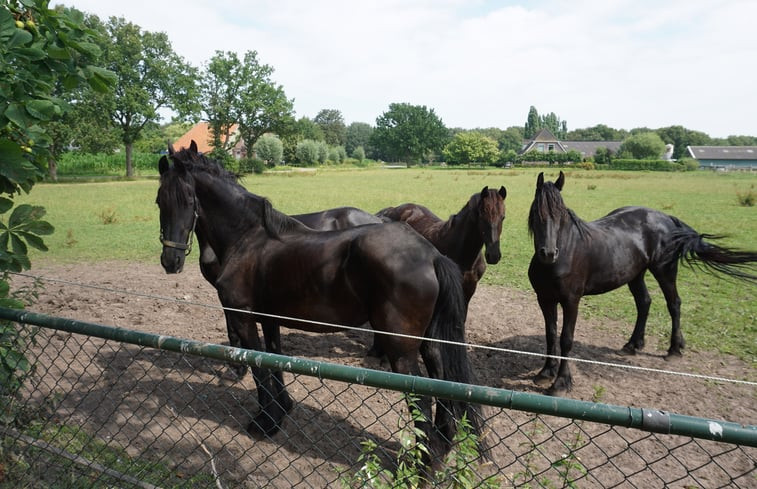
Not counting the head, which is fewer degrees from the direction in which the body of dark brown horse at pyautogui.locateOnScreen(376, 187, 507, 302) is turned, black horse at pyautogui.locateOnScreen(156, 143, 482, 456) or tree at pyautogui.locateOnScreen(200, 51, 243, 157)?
the black horse

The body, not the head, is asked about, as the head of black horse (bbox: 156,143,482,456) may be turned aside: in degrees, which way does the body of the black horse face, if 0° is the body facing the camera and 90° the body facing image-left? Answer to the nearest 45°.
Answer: approximately 90°

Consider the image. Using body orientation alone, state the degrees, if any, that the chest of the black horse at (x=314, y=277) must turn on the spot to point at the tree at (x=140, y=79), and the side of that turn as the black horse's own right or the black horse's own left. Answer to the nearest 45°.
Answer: approximately 90° to the black horse's own right

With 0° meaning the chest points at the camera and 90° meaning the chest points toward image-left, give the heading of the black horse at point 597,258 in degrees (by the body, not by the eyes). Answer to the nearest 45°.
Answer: approximately 45°

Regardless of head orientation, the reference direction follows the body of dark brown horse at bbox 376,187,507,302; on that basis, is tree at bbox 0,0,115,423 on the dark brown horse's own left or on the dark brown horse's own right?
on the dark brown horse's own right

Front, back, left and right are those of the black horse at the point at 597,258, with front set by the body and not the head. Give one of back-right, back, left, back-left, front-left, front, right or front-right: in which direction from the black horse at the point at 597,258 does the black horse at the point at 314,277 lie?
front

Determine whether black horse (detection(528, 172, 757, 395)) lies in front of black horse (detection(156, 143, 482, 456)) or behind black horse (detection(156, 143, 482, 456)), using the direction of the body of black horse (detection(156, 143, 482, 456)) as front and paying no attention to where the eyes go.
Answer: behind

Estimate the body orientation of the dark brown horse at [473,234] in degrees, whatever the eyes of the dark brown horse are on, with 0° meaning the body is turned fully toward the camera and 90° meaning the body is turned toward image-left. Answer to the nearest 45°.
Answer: approximately 315°

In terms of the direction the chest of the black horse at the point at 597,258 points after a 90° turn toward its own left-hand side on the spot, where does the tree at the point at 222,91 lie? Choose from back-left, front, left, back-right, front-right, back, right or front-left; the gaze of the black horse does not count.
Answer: back

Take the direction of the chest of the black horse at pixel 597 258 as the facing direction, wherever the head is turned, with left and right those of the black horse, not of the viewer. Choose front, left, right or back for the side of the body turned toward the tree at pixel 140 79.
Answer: right

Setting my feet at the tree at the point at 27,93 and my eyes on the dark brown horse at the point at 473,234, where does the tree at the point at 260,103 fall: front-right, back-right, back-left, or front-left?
front-left

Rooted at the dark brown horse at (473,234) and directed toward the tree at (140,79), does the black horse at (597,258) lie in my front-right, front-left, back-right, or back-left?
back-right

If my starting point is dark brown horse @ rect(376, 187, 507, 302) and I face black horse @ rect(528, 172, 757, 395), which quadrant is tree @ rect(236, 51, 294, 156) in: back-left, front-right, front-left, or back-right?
back-left

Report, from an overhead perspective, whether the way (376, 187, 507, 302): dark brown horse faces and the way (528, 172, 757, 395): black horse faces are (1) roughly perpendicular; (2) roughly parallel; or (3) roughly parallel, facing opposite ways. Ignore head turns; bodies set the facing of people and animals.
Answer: roughly perpendicular

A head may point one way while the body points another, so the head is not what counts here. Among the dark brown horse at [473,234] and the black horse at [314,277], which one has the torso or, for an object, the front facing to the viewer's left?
the black horse at [314,277]

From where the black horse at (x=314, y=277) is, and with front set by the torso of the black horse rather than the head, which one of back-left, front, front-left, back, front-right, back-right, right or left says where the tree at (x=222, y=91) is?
right

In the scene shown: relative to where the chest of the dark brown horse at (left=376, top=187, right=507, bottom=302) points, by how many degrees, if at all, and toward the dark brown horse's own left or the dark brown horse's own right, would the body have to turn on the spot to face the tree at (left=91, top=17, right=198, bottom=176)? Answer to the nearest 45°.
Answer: approximately 180°
